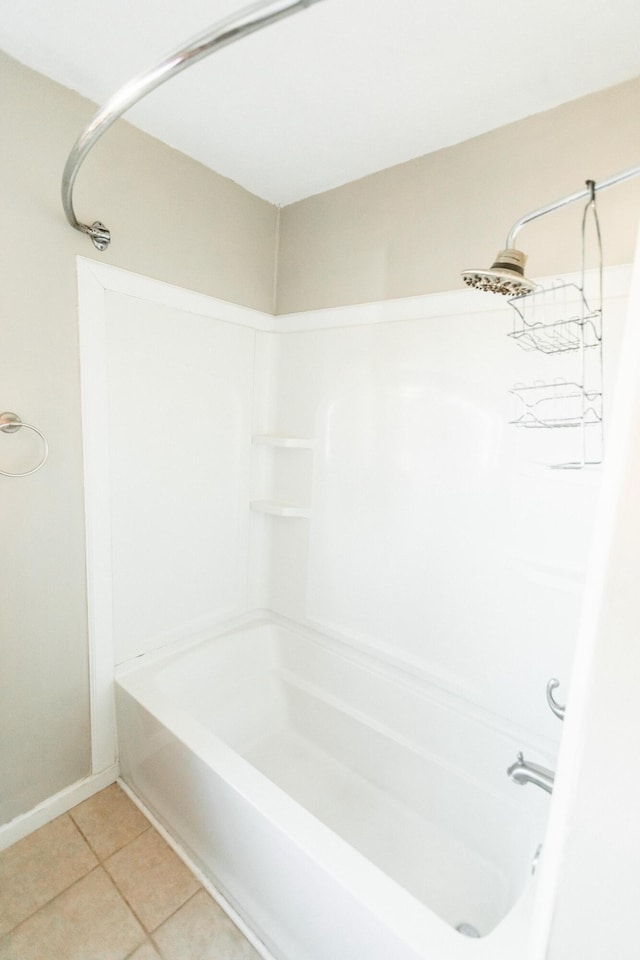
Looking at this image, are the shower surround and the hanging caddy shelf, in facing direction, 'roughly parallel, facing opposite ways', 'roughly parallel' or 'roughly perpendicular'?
roughly perpendicular

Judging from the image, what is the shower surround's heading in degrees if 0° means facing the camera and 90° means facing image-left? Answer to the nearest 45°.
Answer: approximately 45°

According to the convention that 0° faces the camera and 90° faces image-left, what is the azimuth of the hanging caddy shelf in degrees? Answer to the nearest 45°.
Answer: approximately 135°

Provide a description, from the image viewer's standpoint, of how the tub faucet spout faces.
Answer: facing away from the viewer and to the left of the viewer

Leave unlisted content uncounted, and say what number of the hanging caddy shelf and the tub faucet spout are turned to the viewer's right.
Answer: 0
